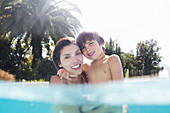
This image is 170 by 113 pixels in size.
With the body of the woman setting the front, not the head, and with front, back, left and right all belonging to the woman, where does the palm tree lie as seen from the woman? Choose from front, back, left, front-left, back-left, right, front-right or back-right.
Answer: back-left

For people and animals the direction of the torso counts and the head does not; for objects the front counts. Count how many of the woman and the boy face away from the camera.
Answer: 0

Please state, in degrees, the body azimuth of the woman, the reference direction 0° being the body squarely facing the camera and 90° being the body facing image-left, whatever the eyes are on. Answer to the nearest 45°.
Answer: approximately 315°

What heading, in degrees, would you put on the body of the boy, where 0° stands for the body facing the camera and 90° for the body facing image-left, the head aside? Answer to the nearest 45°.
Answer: approximately 45°

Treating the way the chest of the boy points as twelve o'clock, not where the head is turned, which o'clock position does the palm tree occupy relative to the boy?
The palm tree is roughly at 4 o'clock from the boy.
